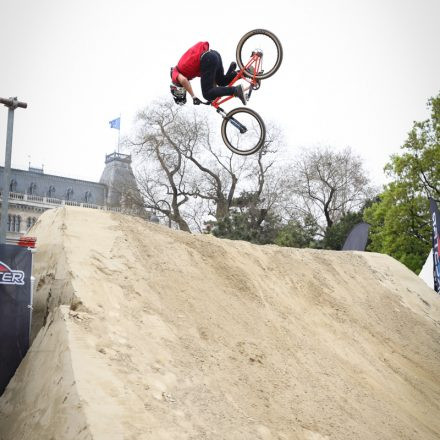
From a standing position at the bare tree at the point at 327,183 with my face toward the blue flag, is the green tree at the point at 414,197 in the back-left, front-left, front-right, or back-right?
back-left

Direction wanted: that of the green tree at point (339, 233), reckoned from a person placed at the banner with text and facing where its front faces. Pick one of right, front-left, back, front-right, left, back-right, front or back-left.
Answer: back-left

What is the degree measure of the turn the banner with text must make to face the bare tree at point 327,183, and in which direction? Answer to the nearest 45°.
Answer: approximately 135° to its left

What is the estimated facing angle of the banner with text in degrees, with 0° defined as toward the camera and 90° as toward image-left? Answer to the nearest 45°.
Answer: approximately 0°

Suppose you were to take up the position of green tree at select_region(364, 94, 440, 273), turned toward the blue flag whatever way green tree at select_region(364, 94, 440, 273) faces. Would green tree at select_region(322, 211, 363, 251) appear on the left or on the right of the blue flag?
right

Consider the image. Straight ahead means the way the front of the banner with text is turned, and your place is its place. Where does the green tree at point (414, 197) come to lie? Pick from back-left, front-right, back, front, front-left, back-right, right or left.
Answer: back-left

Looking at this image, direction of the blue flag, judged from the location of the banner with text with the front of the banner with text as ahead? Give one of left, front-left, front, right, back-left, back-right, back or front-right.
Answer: back
